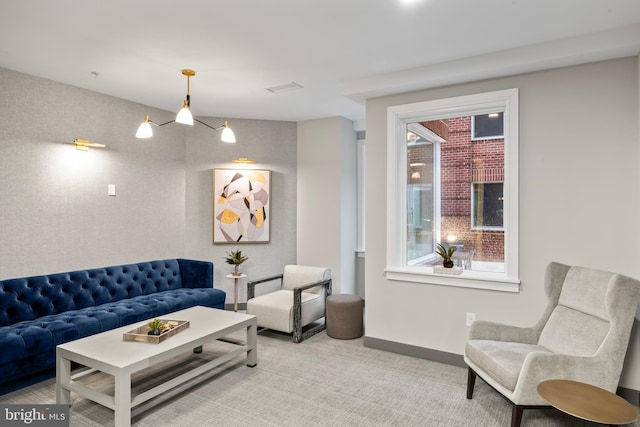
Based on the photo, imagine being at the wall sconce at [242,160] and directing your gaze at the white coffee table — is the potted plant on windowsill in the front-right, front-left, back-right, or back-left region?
front-left

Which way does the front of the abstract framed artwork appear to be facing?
toward the camera

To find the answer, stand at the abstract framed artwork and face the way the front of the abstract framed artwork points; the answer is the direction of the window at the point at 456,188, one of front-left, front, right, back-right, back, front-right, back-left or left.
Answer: front-left

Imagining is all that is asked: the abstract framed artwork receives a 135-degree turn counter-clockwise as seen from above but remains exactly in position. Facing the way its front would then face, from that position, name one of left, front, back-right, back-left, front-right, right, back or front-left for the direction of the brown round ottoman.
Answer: right

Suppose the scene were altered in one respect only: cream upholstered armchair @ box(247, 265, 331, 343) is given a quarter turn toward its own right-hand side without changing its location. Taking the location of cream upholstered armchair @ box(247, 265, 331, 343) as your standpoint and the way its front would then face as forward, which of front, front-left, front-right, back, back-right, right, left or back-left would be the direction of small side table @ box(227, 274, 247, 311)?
front

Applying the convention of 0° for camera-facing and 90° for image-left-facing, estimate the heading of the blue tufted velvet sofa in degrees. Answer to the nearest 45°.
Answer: approximately 315°

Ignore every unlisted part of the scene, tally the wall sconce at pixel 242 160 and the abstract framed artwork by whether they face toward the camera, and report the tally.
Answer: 2

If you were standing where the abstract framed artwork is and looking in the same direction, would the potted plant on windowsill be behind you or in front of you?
in front

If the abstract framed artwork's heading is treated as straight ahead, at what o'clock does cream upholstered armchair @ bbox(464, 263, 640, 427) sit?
The cream upholstered armchair is roughly at 11 o'clock from the abstract framed artwork.

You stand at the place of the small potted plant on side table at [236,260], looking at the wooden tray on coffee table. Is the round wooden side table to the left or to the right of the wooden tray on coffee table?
left

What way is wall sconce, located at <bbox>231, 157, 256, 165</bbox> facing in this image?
toward the camera

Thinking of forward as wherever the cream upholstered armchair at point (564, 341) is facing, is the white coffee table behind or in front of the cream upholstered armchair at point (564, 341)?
in front

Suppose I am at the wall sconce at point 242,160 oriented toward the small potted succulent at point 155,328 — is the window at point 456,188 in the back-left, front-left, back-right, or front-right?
front-left

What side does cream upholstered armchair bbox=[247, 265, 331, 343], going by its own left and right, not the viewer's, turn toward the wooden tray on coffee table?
front

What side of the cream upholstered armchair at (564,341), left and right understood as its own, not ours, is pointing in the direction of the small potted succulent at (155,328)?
front

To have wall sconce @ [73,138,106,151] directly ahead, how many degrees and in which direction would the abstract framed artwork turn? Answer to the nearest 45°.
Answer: approximately 45° to its right
